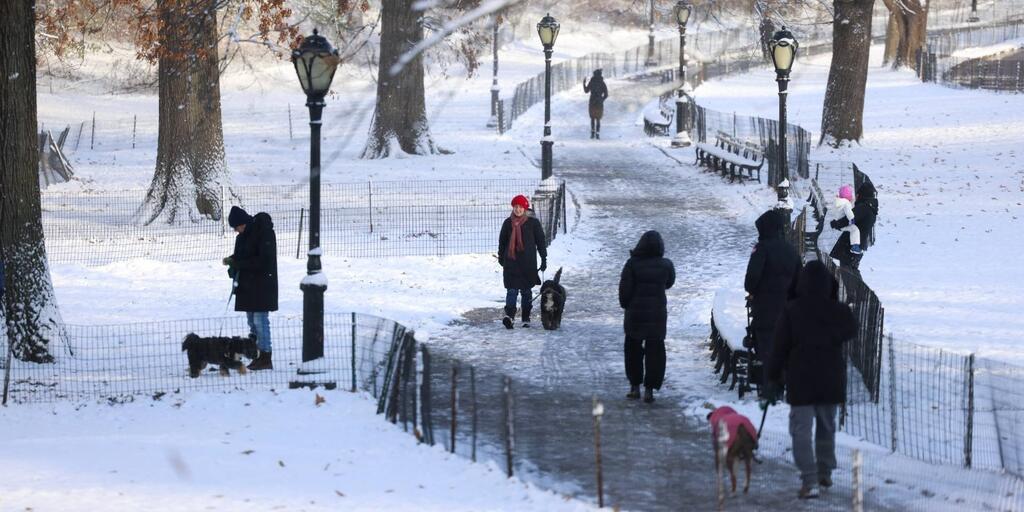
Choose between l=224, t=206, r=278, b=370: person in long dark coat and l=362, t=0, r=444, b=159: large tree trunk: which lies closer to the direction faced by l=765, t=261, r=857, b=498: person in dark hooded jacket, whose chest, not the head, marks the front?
the large tree trunk

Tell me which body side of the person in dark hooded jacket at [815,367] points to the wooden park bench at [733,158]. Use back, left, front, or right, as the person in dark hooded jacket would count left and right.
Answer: front

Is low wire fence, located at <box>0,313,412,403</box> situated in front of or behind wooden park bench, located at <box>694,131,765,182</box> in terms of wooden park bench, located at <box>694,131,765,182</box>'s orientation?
in front

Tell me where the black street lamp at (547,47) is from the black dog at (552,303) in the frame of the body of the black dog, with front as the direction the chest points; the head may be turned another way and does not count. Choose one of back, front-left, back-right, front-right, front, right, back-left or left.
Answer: back

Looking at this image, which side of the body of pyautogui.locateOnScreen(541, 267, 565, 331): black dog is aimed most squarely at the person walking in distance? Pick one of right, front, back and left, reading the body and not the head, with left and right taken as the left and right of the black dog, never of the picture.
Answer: back

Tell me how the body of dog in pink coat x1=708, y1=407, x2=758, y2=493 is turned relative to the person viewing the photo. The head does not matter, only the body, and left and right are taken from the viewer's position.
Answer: facing away from the viewer and to the left of the viewer

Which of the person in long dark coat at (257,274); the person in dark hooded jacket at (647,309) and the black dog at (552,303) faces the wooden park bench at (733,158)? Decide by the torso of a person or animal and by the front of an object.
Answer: the person in dark hooded jacket

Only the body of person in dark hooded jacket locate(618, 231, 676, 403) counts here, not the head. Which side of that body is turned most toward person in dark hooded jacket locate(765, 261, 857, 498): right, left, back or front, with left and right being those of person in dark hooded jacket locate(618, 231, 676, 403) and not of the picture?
back

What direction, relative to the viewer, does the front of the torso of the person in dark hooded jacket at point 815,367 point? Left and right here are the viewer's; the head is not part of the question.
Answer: facing away from the viewer

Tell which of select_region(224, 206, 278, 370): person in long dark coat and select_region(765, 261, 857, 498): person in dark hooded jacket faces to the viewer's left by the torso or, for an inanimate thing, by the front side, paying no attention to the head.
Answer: the person in long dark coat

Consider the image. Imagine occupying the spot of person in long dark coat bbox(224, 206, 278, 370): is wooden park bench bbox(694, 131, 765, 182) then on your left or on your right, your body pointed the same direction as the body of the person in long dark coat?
on your right

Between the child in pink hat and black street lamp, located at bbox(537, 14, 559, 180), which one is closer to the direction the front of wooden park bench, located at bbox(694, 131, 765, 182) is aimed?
the black street lamp

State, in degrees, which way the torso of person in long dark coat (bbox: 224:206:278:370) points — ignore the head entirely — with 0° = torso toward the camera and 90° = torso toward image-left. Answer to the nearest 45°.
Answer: approximately 90°

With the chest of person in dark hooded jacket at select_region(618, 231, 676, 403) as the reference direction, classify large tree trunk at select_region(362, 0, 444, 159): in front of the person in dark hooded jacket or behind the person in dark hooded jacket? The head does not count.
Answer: in front

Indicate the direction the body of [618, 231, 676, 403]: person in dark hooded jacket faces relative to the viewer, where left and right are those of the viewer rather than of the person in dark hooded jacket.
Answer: facing away from the viewer

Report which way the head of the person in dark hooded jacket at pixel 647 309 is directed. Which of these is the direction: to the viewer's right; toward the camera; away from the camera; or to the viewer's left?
away from the camera

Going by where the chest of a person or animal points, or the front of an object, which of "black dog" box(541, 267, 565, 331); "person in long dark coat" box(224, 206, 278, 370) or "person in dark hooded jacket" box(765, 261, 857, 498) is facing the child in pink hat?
the person in dark hooded jacket

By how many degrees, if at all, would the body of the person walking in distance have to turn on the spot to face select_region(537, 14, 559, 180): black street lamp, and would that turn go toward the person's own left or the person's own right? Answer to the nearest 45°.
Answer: approximately 180°
